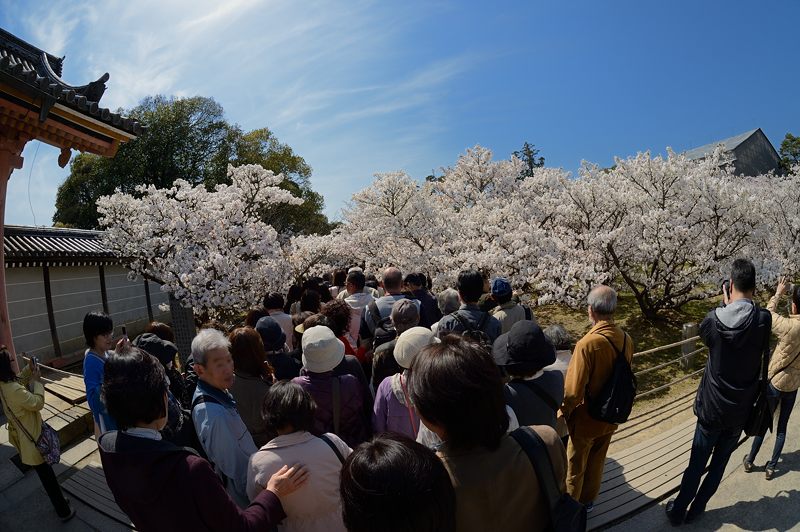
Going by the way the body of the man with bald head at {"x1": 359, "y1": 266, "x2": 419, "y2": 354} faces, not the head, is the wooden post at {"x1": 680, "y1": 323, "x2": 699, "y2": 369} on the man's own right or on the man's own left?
on the man's own right

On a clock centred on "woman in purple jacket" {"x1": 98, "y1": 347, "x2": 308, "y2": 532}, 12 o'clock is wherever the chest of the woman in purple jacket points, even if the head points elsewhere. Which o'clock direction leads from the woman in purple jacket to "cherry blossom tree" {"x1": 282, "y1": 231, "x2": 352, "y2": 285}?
The cherry blossom tree is roughly at 11 o'clock from the woman in purple jacket.

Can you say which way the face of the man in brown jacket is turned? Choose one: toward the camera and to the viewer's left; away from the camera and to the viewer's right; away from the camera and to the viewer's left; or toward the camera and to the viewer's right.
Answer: away from the camera and to the viewer's left

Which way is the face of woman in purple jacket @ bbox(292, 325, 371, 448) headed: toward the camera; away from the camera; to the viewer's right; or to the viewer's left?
away from the camera

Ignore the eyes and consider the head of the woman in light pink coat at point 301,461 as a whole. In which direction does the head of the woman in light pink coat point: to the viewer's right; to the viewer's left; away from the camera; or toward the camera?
away from the camera

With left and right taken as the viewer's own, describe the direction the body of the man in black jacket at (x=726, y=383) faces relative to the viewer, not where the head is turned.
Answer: facing away from the viewer

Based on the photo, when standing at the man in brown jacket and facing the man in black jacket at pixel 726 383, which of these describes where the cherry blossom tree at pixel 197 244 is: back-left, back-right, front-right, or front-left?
back-left

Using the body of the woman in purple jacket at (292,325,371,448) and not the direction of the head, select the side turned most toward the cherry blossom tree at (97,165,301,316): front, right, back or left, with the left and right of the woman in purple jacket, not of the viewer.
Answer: front

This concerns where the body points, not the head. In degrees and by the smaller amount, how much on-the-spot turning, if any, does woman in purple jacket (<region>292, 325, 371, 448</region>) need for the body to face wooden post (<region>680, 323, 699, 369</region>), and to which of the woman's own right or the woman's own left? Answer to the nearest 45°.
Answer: approximately 45° to the woman's own right

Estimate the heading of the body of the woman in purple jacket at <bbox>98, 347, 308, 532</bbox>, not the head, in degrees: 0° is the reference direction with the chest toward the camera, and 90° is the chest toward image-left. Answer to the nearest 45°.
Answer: approximately 225°

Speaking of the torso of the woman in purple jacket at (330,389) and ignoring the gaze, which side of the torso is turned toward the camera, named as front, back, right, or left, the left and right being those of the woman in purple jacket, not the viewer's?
back

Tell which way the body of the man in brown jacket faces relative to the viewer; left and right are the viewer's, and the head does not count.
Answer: facing away from the viewer and to the left of the viewer

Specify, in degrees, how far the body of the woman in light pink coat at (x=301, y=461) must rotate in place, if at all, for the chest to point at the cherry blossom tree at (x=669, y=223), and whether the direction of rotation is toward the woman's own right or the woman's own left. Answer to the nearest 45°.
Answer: approximately 45° to the woman's own right

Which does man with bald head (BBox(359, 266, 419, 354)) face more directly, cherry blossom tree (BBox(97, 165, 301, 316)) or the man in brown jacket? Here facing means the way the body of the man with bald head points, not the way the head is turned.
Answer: the cherry blossom tree

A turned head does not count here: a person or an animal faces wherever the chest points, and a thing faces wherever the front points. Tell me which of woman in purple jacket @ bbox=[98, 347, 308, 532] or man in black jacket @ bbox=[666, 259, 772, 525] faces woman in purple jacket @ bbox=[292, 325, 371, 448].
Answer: woman in purple jacket @ bbox=[98, 347, 308, 532]

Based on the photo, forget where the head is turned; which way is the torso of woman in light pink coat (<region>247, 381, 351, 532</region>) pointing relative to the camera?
away from the camera
